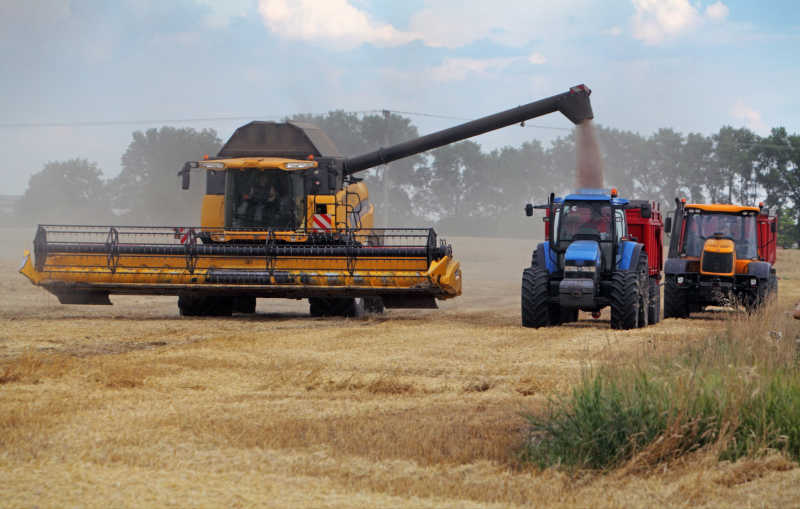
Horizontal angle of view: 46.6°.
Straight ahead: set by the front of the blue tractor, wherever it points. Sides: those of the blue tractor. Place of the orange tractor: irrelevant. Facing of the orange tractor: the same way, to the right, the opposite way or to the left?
the same way

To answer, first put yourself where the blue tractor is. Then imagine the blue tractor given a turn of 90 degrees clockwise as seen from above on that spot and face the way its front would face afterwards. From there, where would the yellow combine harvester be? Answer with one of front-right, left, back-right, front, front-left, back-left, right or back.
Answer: front

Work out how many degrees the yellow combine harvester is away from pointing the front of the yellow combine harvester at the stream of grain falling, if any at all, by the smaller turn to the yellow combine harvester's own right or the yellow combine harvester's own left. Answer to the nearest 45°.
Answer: approximately 135° to the yellow combine harvester's own left

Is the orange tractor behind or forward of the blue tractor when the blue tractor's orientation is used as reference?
behind

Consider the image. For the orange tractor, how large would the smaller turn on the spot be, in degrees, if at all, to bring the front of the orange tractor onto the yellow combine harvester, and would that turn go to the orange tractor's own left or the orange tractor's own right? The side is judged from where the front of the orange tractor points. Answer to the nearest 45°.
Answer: approximately 45° to the orange tractor's own right

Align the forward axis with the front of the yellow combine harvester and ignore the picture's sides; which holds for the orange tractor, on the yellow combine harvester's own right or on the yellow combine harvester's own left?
on the yellow combine harvester's own left

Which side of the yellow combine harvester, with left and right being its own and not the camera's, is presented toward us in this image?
front

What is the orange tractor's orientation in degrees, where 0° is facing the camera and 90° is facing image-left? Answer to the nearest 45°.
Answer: approximately 0°

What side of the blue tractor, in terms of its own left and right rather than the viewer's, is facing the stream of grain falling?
back

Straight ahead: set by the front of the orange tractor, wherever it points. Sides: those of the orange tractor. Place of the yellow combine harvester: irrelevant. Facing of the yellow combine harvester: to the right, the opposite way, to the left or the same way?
the same way

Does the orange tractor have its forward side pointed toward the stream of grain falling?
no

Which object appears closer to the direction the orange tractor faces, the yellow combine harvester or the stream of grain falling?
the yellow combine harvester

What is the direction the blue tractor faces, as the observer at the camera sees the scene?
facing the viewer
